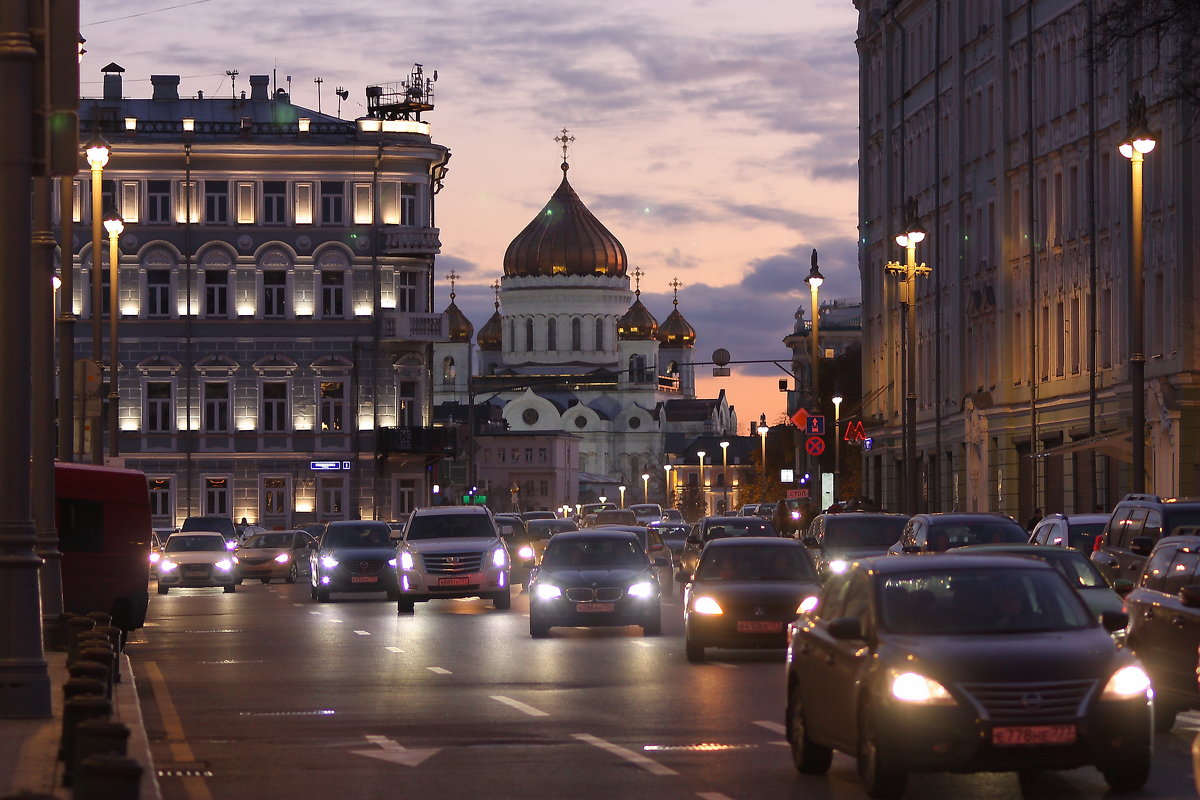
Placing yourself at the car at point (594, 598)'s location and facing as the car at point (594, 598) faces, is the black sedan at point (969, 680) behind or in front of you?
in front

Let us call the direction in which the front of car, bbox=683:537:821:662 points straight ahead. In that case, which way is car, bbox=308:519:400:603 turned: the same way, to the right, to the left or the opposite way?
the same way

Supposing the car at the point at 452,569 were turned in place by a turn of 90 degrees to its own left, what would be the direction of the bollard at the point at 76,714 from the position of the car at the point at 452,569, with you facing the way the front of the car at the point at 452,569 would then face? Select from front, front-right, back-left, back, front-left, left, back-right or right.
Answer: right

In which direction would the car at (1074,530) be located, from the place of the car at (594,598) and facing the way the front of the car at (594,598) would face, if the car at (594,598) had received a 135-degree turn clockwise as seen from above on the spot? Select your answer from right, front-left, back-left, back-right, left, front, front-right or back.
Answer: back-right

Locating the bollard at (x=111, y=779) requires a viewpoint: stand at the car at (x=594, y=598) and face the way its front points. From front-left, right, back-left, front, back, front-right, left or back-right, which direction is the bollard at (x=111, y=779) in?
front

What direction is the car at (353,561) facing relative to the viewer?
toward the camera

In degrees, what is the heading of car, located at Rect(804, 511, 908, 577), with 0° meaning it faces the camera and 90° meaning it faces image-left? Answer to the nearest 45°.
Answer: approximately 0°

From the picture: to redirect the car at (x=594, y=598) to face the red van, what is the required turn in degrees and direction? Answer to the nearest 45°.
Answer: approximately 90° to its right

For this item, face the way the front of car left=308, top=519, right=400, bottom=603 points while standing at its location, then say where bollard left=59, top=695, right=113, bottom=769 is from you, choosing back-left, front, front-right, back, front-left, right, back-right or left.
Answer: front

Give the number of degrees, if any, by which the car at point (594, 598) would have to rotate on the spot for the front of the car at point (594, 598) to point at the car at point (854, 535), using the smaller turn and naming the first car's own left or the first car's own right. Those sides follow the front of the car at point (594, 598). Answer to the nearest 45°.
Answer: approximately 135° to the first car's own left

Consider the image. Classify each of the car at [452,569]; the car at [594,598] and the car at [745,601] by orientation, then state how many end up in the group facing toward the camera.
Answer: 3

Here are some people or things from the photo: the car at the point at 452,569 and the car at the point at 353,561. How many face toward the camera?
2

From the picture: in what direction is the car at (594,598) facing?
toward the camera

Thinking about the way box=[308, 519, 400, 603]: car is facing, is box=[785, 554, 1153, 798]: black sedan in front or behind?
in front

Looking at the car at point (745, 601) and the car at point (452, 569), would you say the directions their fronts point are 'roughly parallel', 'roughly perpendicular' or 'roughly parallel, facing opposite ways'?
roughly parallel
